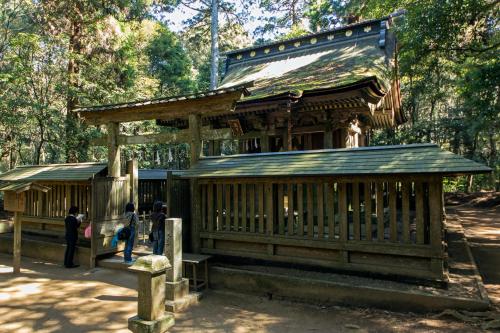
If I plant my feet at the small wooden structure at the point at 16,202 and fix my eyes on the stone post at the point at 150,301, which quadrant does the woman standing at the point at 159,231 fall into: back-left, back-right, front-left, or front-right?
front-left

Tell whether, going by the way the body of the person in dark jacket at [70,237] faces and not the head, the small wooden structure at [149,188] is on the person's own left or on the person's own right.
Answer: on the person's own left

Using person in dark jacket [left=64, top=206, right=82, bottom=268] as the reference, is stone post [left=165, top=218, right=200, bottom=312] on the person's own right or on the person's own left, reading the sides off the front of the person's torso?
on the person's own right

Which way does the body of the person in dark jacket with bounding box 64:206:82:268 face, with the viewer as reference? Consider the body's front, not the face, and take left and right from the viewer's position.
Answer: facing to the right of the viewer

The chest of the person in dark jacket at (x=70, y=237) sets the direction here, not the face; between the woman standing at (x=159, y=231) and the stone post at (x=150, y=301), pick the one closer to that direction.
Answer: the woman standing

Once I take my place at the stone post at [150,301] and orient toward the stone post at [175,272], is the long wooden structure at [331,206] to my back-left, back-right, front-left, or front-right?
front-right

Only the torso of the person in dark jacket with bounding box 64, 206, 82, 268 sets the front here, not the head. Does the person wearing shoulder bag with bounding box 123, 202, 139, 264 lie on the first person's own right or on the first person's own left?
on the first person's own right

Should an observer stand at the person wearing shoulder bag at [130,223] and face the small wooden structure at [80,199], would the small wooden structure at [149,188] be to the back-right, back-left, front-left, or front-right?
front-right

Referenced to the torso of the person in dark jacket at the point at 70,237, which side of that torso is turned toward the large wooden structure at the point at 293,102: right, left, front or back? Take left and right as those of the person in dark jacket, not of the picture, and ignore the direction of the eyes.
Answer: front

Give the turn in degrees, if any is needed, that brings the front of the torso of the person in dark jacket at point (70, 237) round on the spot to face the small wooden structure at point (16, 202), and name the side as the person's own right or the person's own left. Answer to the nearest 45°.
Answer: approximately 180°
